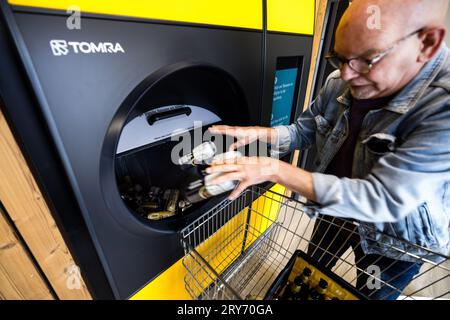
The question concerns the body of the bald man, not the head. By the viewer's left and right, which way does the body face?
facing the viewer and to the left of the viewer

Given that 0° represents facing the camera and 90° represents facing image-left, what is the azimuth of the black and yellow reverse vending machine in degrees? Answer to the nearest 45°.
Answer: approximately 315°

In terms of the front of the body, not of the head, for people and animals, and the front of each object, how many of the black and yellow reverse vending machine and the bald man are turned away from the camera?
0

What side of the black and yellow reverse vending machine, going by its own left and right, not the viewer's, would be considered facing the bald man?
front
